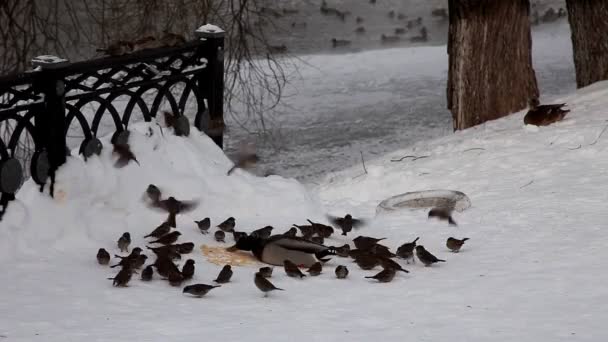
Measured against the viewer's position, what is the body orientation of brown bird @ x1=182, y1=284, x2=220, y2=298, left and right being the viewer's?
facing to the left of the viewer

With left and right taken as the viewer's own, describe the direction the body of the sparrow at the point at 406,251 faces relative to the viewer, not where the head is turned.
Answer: facing to the left of the viewer

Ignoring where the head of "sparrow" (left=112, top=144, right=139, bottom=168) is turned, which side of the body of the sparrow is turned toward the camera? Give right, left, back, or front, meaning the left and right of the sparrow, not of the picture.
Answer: left

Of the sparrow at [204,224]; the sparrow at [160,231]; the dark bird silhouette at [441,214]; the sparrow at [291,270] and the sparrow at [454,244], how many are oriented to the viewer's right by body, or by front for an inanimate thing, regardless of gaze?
2
